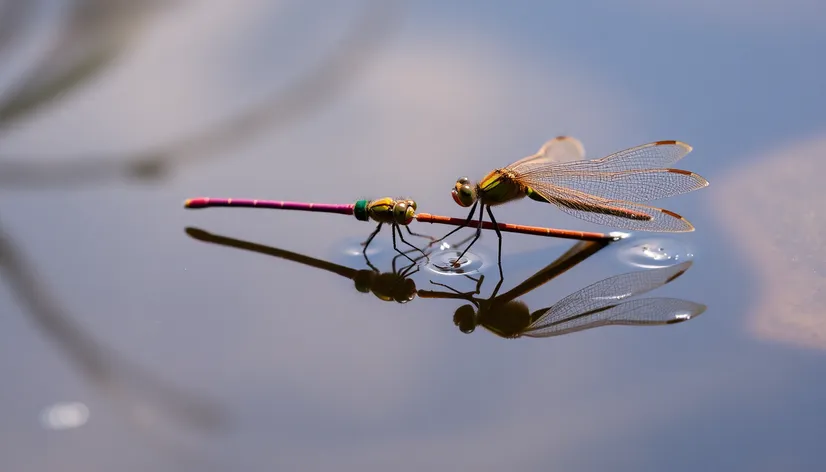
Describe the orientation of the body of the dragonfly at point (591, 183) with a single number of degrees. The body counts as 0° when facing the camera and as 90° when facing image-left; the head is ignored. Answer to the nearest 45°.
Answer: approximately 90°

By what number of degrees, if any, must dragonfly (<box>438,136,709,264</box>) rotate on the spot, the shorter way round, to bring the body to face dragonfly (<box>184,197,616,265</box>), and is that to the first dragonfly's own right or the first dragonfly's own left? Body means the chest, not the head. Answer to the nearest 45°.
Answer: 0° — it already faces it

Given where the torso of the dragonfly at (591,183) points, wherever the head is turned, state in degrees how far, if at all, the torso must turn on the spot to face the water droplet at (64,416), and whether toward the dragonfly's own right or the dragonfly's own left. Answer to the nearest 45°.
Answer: approximately 45° to the dragonfly's own left

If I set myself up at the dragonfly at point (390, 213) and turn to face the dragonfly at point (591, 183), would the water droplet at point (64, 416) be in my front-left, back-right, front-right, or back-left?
back-right
